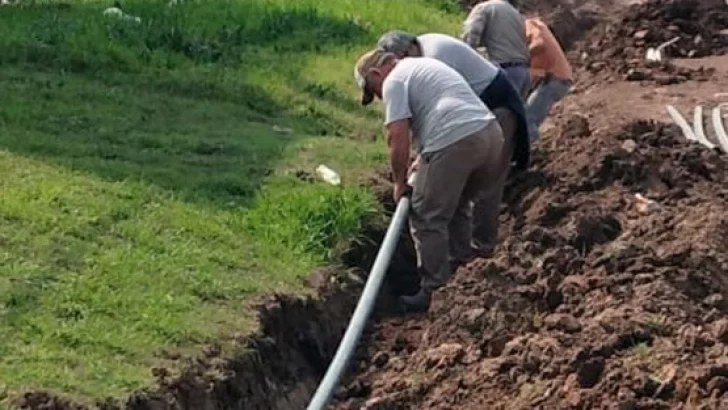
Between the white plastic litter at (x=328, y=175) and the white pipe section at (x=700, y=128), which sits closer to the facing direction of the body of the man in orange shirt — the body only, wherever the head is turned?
the white plastic litter

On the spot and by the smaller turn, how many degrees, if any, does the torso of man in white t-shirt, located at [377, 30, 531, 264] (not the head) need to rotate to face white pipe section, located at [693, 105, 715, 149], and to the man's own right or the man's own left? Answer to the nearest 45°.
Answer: approximately 135° to the man's own right

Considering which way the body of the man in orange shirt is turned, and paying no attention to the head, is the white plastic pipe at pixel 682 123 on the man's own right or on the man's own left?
on the man's own right

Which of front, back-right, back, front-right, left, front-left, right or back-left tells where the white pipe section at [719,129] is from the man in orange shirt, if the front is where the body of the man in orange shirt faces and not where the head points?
back-right

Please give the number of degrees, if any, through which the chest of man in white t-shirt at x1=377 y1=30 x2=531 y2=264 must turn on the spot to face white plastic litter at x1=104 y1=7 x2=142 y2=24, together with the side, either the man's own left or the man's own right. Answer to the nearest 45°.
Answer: approximately 45° to the man's own right

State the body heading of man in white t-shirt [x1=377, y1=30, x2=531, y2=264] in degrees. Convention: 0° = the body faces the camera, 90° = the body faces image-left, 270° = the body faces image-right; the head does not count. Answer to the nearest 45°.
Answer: approximately 90°

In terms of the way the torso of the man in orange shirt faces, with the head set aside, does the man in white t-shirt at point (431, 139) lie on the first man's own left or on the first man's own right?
on the first man's own left
